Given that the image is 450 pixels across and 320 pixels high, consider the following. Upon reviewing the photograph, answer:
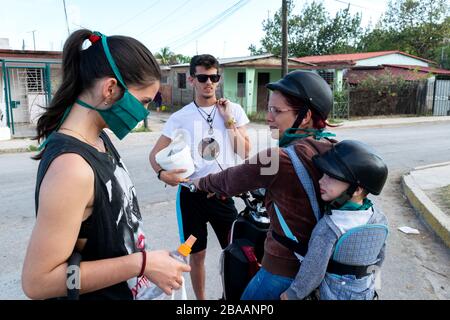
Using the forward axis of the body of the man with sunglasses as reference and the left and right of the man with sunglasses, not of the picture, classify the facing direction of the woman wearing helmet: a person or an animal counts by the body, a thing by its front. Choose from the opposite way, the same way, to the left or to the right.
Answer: to the right

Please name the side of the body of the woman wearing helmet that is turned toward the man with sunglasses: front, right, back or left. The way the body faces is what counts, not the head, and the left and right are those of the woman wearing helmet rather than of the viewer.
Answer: front

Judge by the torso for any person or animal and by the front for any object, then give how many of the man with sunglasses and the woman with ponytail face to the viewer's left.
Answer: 0

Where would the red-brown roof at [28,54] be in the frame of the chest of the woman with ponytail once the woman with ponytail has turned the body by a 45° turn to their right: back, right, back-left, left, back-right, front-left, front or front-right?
back-left

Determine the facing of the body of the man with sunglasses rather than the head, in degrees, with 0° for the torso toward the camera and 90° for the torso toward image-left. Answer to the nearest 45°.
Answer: approximately 0°

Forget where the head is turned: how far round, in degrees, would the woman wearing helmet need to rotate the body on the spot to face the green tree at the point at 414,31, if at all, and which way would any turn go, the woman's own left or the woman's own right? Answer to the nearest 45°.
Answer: approximately 90° to the woman's own right

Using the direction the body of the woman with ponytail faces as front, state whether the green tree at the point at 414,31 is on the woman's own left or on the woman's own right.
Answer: on the woman's own left

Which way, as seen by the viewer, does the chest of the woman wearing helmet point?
to the viewer's left

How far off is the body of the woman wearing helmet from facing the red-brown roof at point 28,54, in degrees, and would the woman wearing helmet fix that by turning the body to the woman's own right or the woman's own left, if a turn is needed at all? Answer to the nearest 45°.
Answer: approximately 45° to the woman's own right

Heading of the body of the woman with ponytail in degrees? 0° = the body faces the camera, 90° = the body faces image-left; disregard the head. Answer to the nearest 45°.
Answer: approximately 270°

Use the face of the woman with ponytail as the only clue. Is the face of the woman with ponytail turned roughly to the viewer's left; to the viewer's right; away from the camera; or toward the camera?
to the viewer's right

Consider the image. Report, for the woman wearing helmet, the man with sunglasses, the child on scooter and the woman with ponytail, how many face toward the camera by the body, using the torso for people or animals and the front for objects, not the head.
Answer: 1
